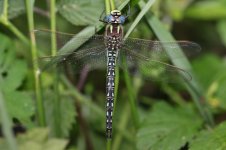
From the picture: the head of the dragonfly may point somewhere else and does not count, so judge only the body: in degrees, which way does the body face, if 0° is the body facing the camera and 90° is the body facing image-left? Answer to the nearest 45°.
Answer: approximately 180°
